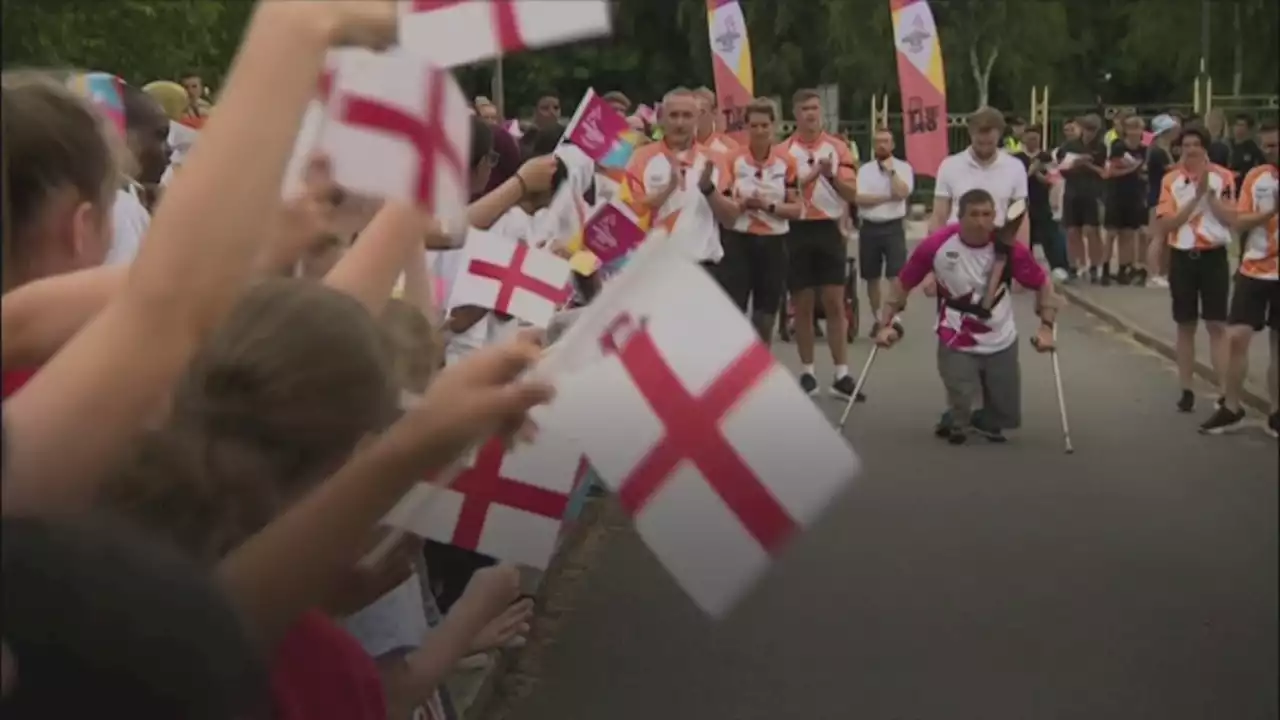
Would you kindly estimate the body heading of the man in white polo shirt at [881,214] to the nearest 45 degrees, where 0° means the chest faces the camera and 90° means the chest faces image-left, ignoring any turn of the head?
approximately 0°

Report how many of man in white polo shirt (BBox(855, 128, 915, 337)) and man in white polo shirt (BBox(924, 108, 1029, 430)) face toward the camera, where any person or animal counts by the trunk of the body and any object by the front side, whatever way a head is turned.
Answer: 2

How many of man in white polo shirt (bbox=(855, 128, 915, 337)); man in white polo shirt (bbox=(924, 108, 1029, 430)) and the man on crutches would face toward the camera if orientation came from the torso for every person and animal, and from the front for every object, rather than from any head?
3

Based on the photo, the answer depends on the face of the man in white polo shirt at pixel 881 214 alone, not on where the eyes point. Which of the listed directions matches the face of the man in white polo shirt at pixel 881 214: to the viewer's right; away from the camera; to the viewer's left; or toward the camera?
toward the camera

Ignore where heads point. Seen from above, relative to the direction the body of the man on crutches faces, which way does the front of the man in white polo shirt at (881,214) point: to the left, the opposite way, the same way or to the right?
the same way

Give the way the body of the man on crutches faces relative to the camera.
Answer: toward the camera

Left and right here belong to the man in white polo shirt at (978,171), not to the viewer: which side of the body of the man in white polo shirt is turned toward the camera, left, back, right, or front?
front

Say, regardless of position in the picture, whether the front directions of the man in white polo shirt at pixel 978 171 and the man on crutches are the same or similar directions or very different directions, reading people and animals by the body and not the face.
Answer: same or similar directions

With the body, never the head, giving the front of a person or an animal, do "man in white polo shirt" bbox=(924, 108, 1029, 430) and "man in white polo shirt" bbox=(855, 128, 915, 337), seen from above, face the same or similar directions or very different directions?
same or similar directions

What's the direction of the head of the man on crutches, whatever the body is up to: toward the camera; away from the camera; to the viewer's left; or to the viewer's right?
toward the camera
